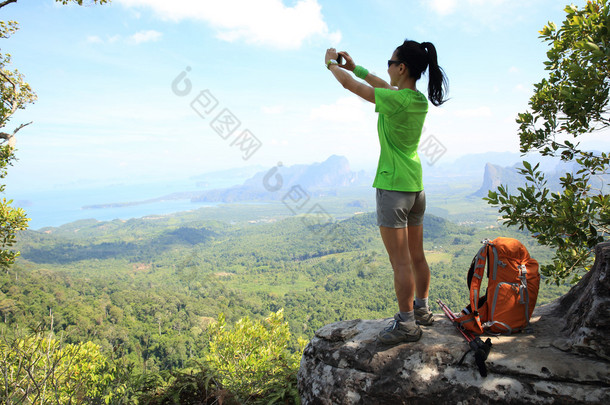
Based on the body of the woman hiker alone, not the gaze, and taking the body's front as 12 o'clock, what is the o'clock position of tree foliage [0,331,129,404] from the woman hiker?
The tree foliage is roughly at 10 o'clock from the woman hiker.

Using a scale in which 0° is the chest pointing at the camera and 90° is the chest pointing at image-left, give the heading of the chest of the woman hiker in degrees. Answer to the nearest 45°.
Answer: approximately 135°
